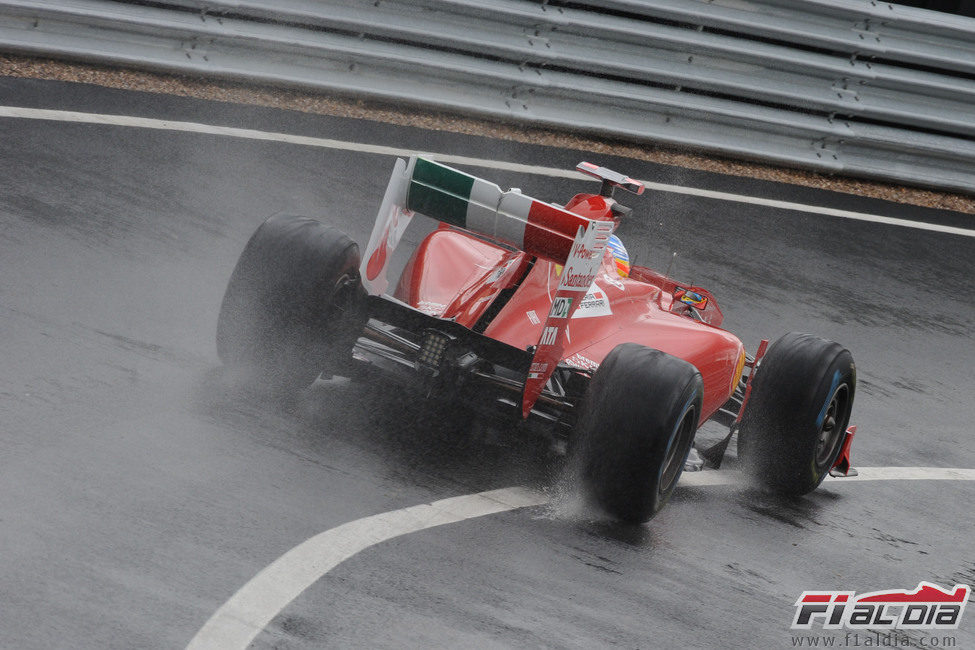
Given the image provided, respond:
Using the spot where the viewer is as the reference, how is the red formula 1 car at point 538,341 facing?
facing away from the viewer and to the right of the viewer

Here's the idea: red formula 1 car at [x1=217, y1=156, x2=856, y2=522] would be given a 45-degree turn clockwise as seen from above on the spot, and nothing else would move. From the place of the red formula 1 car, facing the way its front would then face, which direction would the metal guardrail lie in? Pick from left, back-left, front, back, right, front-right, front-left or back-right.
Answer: left
